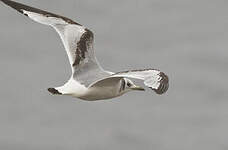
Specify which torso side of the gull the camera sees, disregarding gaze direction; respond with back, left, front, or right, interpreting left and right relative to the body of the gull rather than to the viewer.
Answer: right
